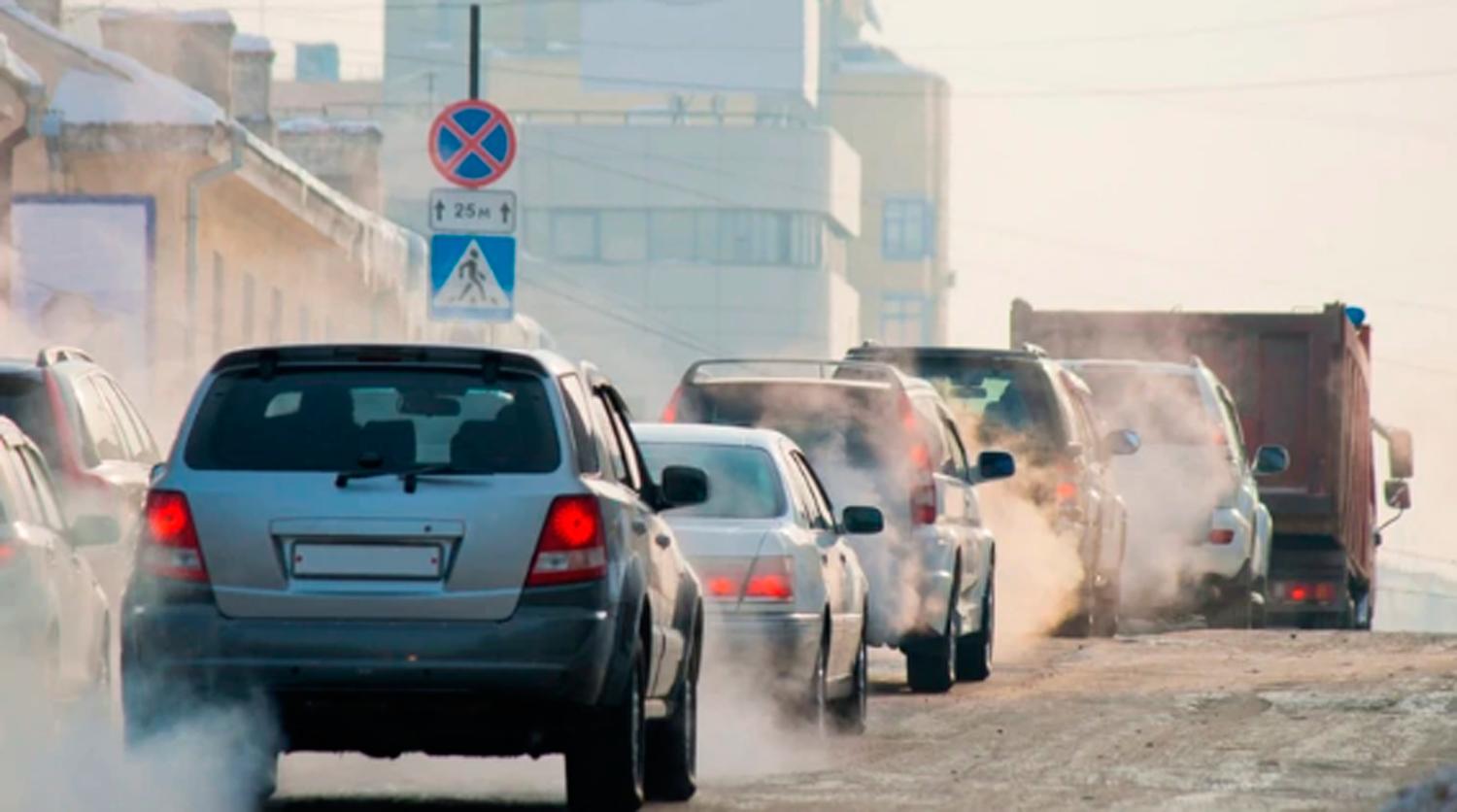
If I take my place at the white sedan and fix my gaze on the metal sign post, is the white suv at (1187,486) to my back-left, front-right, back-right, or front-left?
front-right

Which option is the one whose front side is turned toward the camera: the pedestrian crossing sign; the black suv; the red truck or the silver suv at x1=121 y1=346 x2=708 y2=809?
the pedestrian crossing sign

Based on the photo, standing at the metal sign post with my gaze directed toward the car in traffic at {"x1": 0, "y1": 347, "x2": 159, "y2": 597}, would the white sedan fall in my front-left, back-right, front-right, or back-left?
front-left

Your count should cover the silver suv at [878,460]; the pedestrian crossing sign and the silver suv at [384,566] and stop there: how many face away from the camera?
2

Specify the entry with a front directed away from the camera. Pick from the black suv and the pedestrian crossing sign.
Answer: the black suv

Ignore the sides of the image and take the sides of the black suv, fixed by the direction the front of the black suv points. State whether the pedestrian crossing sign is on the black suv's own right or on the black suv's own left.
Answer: on the black suv's own left

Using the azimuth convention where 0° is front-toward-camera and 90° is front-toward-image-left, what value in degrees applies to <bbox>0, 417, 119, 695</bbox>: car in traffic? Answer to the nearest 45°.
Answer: approximately 180°

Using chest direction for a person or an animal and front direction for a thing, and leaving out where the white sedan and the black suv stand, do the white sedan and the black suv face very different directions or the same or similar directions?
same or similar directions

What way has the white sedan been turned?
away from the camera

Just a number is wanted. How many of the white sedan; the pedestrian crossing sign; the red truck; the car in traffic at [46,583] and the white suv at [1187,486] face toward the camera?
1

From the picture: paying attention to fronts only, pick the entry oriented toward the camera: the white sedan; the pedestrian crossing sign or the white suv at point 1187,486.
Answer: the pedestrian crossing sign

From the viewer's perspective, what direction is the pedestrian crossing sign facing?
toward the camera

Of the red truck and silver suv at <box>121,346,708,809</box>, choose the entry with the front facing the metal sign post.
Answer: the silver suv

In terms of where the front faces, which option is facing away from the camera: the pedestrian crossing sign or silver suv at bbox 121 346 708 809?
the silver suv

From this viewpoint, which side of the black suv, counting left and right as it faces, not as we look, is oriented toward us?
back

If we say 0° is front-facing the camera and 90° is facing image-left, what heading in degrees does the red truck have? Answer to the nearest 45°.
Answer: approximately 180°

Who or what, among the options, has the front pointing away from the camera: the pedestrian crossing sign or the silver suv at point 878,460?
the silver suv

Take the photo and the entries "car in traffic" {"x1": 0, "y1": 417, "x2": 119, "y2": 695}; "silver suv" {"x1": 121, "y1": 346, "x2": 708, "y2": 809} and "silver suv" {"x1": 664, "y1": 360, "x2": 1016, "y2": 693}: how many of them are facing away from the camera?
3

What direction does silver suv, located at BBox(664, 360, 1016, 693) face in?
away from the camera
